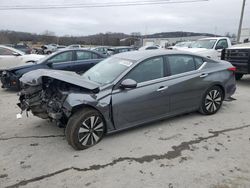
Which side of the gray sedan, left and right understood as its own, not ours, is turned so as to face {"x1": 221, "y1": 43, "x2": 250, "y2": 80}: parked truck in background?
back

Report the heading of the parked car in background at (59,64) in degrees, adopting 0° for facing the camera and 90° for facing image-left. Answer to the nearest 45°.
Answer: approximately 45°

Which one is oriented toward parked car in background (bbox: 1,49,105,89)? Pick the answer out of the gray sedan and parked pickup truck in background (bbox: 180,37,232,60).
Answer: parked pickup truck in background (bbox: 180,37,232,60)

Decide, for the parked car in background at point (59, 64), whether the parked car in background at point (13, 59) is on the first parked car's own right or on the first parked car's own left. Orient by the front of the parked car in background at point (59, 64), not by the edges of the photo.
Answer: on the first parked car's own right

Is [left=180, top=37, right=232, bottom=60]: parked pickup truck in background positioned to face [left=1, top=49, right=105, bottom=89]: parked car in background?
yes

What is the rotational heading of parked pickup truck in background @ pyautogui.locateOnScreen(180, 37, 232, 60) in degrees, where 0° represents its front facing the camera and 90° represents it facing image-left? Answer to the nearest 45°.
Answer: approximately 45°

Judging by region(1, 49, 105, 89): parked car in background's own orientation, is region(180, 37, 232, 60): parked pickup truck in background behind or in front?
behind
